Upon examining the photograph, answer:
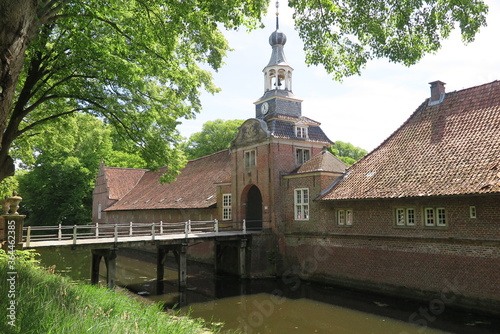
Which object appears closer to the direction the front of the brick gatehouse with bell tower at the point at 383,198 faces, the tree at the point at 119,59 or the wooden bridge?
the tree

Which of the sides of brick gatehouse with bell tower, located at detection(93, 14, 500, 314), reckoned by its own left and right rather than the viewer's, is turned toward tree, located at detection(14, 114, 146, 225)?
right

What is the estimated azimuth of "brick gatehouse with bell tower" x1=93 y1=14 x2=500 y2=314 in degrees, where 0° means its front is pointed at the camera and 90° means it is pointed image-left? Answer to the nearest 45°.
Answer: approximately 45°

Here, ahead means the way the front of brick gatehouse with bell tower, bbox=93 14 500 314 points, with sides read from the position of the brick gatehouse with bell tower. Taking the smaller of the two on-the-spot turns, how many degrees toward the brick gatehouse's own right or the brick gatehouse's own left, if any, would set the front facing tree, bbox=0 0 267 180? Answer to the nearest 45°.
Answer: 0° — it already faces it

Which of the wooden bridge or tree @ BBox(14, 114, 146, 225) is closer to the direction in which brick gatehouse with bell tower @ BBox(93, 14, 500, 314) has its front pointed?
the wooden bridge

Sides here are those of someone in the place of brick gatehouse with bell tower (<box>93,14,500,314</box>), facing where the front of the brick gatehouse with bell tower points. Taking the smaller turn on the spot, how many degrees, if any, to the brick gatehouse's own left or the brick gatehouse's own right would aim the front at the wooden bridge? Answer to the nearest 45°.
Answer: approximately 45° to the brick gatehouse's own right

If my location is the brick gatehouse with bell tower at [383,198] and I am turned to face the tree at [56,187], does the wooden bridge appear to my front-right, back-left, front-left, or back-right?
front-left
